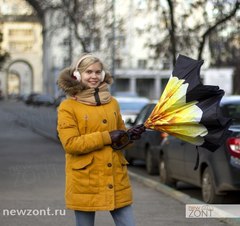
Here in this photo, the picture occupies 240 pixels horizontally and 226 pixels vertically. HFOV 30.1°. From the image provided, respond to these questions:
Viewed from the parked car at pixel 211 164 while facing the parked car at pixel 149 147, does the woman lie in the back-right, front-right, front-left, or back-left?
back-left

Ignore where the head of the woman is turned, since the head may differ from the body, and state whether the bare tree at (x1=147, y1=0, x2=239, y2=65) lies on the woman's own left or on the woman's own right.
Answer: on the woman's own left

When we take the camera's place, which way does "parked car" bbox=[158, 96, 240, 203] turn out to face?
facing away from the viewer and to the left of the viewer

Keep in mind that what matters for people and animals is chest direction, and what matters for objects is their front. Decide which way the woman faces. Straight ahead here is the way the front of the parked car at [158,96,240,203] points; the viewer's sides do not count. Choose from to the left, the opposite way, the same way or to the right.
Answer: the opposite way

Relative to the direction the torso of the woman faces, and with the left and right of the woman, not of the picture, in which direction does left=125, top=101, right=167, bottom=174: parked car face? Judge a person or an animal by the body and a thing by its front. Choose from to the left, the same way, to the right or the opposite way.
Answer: the opposite way

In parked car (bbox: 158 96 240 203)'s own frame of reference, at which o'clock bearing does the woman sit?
The woman is roughly at 8 o'clock from the parked car.

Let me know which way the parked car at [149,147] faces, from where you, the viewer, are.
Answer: facing away from the viewer and to the left of the viewer

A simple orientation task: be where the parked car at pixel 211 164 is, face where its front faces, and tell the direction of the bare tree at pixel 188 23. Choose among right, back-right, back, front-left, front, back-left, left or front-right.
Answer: front-right

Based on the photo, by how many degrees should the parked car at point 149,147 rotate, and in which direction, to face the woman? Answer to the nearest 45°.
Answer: approximately 135° to its left

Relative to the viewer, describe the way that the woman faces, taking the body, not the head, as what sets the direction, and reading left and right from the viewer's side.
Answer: facing the viewer and to the right of the viewer

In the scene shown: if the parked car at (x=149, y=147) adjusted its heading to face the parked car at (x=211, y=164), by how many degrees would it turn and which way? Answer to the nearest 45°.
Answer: approximately 135° to its left

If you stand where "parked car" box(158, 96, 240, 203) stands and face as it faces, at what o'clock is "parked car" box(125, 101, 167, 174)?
"parked car" box(125, 101, 167, 174) is roughly at 1 o'clock from "parked car" box(158, 96, 240, 203).

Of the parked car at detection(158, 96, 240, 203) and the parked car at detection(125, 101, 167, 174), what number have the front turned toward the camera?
0
